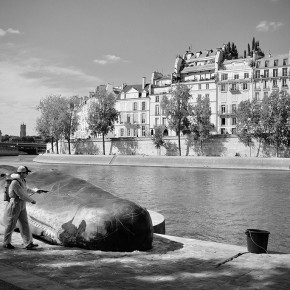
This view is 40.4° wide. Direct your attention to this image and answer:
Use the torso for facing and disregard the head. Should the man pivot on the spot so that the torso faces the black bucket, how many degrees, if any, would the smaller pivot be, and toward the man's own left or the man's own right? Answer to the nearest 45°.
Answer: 0° — they already face it

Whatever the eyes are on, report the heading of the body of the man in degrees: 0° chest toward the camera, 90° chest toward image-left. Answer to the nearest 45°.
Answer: approximately 270°

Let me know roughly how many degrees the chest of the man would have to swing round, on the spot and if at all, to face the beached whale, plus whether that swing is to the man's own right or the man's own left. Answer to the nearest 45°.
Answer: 0° — they already face it
